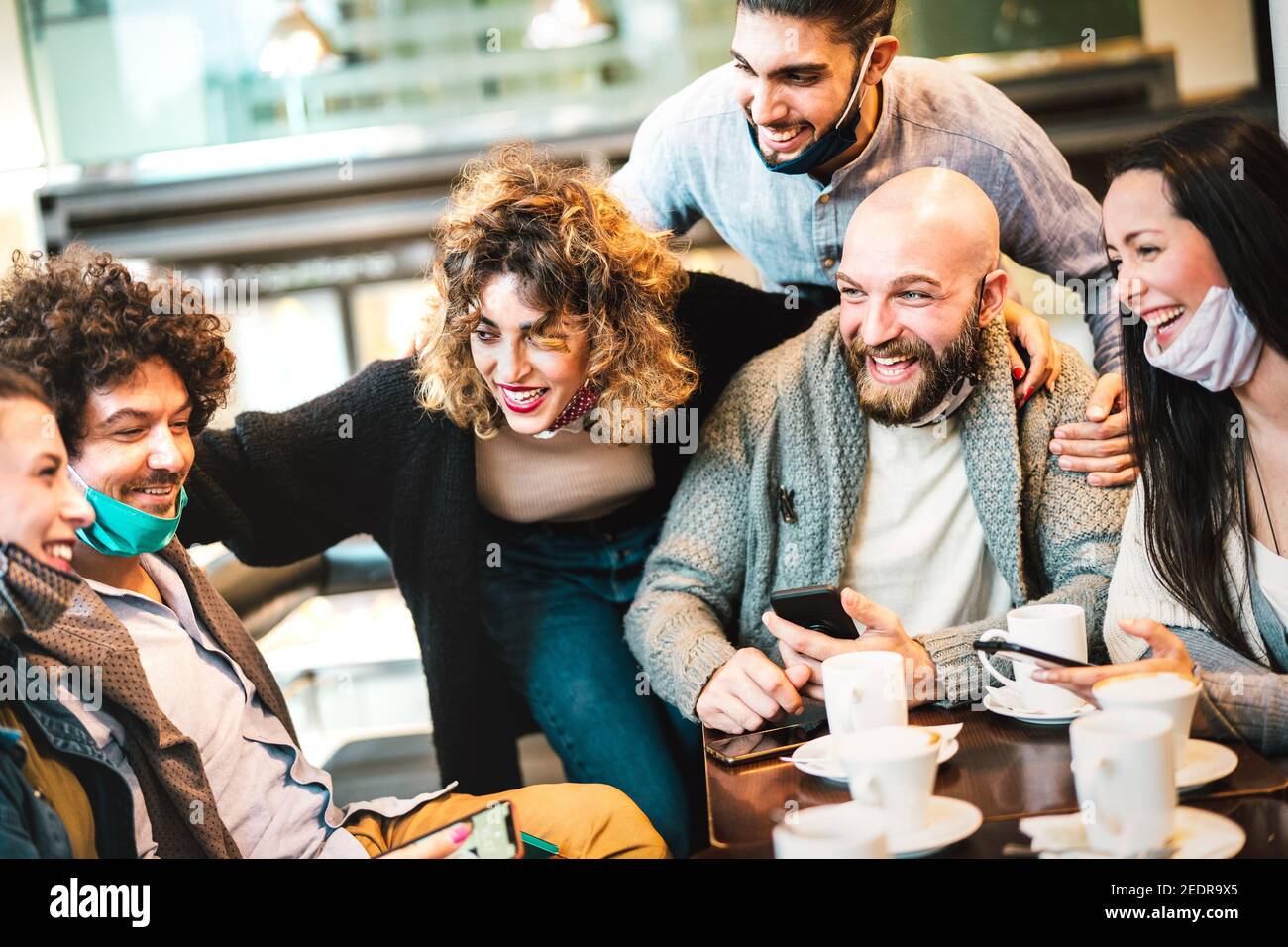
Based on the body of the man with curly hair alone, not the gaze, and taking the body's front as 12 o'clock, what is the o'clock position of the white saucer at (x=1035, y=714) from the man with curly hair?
The white saucer is roughly at 11 o'clock from the man with curly hair.

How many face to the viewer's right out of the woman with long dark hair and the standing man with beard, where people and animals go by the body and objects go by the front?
0

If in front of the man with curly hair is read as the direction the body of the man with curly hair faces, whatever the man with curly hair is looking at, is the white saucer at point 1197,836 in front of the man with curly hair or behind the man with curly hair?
in front

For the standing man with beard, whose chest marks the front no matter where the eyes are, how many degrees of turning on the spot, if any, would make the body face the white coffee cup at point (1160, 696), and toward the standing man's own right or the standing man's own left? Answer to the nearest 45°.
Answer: approximately 45° to the standing man's own left

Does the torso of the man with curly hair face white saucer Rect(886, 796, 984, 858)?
yes

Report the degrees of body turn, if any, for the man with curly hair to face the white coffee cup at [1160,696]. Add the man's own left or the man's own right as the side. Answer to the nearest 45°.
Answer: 0° — they already face it

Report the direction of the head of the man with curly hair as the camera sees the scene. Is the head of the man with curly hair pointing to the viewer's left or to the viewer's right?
to the viewer's right

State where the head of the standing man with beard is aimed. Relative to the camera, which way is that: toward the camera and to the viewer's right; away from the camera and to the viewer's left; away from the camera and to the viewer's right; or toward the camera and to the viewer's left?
toward the camera and to the viewer's left

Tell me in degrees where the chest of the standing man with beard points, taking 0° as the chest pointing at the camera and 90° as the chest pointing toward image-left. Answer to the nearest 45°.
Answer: approximately 45°

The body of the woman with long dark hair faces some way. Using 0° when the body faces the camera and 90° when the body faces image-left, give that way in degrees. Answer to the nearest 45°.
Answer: approximately 45°

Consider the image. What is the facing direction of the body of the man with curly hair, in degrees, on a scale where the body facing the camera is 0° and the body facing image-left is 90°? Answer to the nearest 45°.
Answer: approximately 315°

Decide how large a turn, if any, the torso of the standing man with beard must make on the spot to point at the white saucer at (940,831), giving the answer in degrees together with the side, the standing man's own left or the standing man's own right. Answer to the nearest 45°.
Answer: approximately 45° to the standing man's own left
